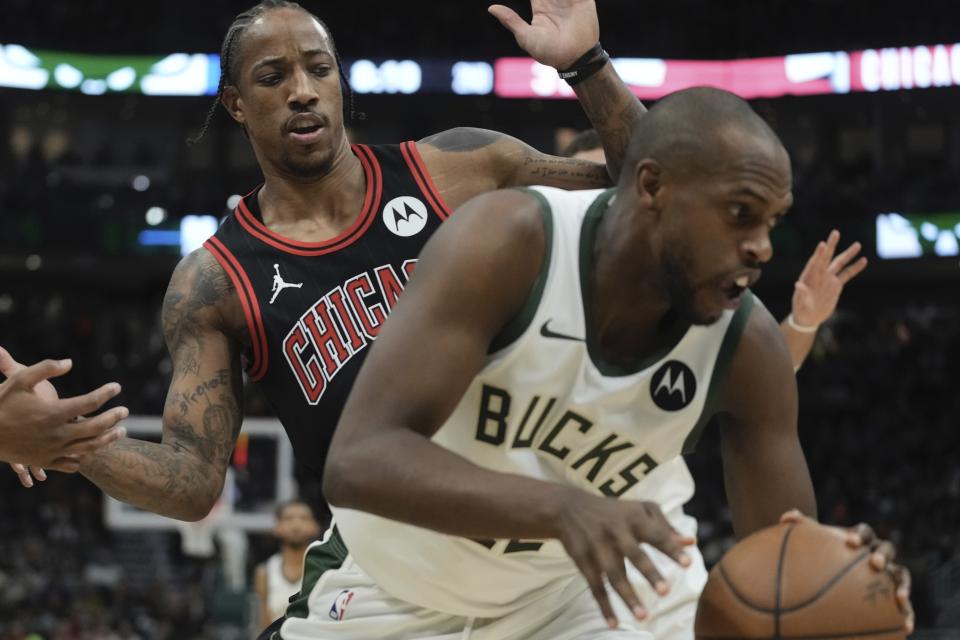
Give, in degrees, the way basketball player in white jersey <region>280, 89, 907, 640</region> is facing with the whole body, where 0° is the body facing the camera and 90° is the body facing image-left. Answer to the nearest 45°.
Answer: approximately 315°

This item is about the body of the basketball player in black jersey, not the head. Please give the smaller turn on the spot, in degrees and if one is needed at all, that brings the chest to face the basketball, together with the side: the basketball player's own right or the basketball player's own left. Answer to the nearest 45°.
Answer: approximately 45° to the basketball player's own left

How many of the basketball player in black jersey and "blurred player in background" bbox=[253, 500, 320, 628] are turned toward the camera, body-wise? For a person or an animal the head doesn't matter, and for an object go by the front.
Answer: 2

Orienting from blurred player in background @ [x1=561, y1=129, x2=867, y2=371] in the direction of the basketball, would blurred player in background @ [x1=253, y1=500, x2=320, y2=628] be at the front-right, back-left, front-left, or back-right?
back-right

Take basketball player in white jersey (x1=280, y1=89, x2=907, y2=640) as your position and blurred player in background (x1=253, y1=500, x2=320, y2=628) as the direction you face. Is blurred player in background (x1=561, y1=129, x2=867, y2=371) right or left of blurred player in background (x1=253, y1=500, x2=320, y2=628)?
right

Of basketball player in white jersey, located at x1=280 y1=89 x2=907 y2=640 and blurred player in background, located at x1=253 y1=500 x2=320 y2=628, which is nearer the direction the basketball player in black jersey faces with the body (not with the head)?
the basketball player in white jersey

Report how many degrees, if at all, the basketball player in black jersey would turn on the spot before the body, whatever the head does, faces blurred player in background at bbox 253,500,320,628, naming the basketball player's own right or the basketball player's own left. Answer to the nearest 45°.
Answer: approximately 180°

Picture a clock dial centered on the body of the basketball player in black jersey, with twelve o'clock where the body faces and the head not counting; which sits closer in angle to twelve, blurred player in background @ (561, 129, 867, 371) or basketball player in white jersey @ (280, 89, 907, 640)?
the basketball player in white jersey

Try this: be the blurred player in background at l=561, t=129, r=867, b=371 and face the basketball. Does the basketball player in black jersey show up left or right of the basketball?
right

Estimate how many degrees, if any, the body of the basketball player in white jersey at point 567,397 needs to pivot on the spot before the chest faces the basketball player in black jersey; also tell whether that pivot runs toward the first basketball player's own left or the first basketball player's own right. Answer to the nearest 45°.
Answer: approximately 180°

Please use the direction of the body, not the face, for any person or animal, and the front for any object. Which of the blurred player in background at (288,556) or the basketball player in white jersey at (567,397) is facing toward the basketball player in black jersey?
the blurred player in background

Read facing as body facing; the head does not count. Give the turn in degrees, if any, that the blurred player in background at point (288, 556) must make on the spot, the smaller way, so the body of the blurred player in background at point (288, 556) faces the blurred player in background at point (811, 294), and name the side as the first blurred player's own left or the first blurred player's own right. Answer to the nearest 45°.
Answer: approximately 45° to the first blurred player's own left

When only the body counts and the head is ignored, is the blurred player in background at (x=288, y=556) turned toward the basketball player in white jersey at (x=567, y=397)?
yes
